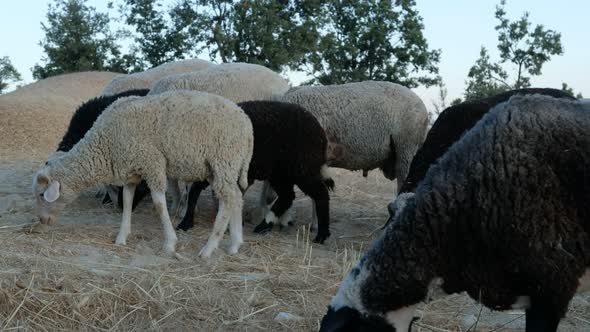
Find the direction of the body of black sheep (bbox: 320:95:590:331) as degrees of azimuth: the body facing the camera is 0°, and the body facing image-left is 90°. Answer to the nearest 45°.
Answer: approximately 90°

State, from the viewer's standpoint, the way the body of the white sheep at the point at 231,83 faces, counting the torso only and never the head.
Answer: to the viewer's left

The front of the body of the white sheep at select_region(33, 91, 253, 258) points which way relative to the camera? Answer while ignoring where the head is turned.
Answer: to the viewer's left

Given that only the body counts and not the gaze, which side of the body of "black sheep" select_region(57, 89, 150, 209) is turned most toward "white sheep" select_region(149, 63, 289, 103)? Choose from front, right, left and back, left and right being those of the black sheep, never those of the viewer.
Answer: back

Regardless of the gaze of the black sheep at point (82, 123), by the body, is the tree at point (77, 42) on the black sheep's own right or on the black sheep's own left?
on the black sheep's own right

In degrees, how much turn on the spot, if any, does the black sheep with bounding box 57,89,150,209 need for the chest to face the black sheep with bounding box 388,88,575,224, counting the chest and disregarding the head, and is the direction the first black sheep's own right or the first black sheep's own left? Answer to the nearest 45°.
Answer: approximately 135° to the first black sheep's own left

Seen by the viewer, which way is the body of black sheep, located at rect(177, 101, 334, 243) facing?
to the viewer's left

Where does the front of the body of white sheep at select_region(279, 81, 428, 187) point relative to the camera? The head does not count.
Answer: to the viewer's left

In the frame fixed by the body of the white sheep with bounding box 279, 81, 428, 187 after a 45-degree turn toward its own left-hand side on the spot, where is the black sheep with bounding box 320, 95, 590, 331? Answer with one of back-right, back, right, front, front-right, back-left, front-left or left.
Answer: front-left

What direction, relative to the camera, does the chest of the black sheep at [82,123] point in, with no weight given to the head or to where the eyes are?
to the viewer's left

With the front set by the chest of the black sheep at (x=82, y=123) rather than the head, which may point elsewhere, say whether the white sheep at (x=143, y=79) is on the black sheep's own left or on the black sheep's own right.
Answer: on the black sheep's own right

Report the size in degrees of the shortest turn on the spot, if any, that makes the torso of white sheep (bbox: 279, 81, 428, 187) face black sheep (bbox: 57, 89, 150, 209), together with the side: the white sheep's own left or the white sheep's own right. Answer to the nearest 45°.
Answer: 0° — it already faces it

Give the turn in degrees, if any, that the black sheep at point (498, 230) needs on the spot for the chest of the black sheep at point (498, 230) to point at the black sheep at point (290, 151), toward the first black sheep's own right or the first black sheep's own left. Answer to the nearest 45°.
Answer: approximately 45° to the first black sheep's own right
